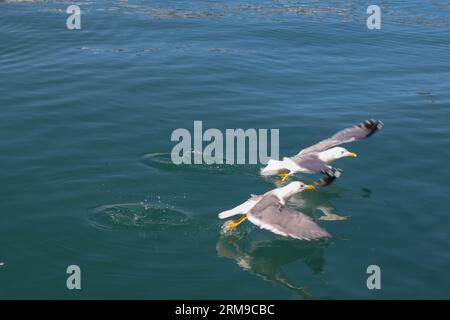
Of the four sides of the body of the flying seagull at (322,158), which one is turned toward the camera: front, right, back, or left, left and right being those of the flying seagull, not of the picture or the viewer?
right

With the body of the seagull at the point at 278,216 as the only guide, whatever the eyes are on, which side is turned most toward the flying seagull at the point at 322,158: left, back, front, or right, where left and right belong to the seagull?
left

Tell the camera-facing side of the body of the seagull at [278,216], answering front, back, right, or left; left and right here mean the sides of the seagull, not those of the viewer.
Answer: right

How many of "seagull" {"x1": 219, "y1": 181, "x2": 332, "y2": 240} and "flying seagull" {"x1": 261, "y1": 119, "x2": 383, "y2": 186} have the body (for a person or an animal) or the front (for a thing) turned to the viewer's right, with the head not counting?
2

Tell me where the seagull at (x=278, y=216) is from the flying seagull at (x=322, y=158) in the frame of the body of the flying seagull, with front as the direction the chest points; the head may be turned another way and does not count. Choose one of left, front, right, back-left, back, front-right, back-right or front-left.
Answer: right
